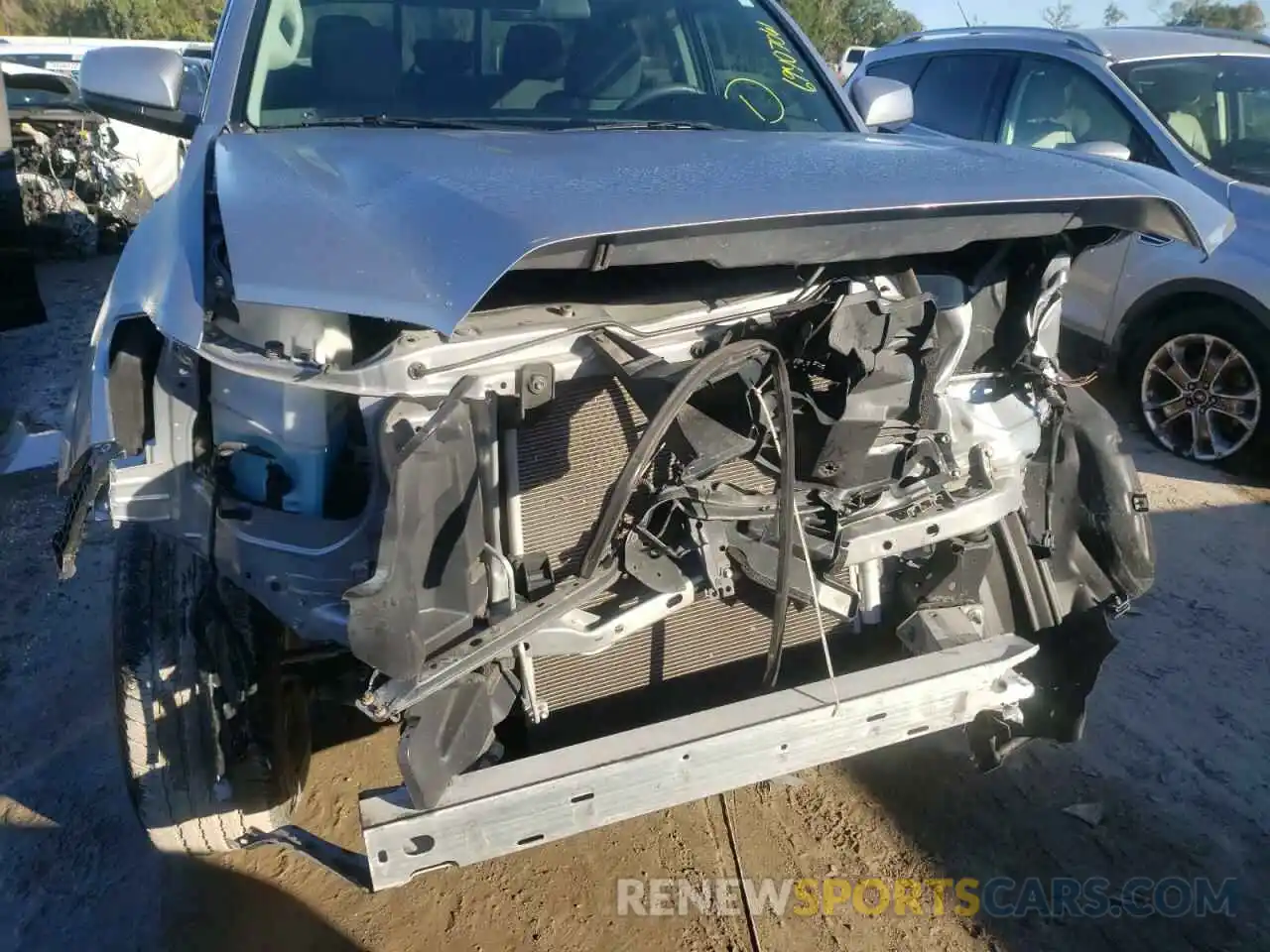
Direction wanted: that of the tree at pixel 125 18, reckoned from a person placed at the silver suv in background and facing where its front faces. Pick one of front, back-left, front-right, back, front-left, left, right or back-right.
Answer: back

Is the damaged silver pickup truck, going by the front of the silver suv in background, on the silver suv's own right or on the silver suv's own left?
on the silver suv's own right

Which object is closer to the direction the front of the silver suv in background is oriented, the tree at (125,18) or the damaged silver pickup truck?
the damaged silver pickup truck

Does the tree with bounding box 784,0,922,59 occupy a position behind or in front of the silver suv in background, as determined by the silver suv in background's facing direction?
behind

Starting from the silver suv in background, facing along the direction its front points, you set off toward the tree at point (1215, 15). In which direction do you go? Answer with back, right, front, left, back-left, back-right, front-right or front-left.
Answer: back-left

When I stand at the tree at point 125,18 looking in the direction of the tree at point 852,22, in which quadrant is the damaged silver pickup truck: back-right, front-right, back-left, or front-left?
front-right

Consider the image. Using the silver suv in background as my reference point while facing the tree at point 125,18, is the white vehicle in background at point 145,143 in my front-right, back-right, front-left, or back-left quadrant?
front-left

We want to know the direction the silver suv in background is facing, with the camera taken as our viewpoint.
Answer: facing the viewer and to the right of the viewer

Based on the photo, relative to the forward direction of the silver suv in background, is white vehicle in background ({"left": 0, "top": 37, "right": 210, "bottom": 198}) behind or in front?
behind
